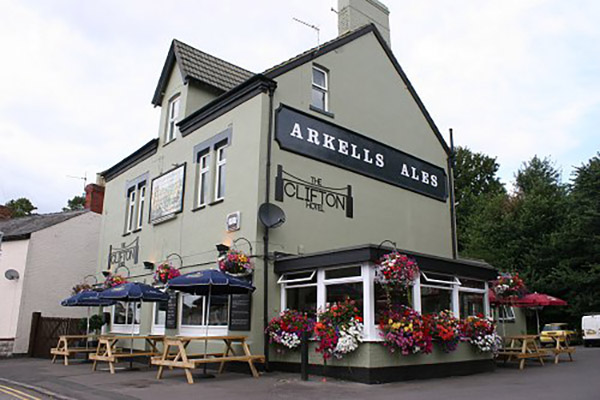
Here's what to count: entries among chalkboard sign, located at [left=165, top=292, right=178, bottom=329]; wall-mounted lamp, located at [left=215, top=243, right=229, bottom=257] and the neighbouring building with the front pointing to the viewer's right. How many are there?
0

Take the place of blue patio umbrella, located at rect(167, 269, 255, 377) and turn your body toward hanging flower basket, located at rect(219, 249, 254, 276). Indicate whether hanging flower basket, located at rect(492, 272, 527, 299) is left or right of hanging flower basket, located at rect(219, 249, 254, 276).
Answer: right

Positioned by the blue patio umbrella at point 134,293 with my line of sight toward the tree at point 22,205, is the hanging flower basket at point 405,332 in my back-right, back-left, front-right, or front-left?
back-right

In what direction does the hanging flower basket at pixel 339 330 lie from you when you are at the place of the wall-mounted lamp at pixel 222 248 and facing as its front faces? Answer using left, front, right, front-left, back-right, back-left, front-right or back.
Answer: left

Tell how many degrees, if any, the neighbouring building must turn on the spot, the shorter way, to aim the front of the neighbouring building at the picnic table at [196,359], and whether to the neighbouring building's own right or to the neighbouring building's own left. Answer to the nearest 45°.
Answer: approximately 45° to the neighbouring building's own left

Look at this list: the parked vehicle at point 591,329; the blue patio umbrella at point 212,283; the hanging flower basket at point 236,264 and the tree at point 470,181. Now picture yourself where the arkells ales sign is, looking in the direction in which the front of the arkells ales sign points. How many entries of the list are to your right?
2
